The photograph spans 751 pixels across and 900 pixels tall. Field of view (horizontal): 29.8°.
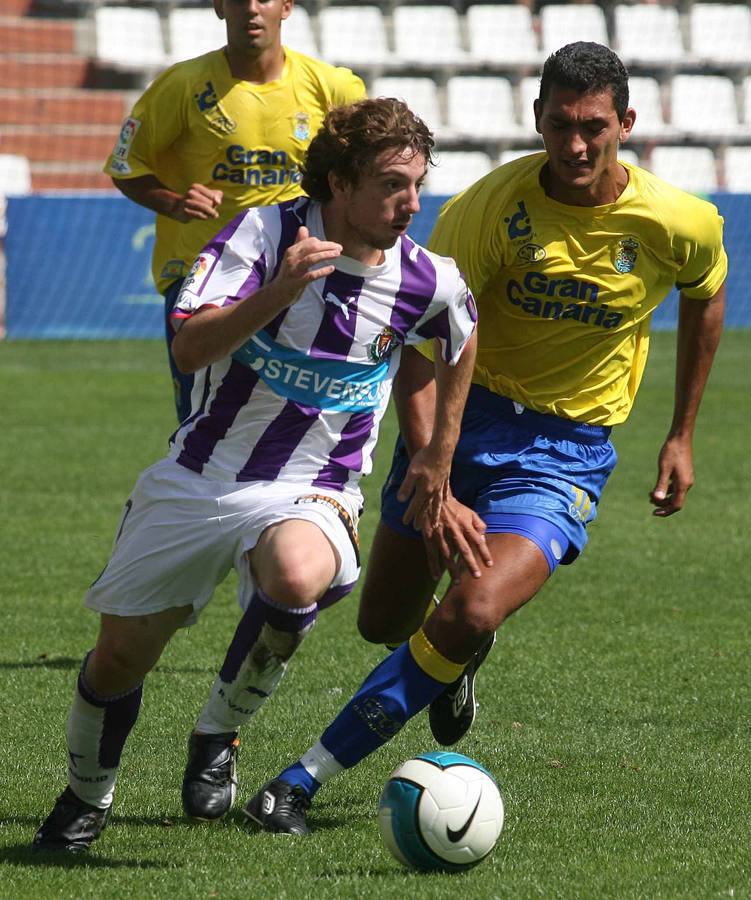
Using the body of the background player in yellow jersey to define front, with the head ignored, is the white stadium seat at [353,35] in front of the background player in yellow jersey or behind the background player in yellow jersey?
behind

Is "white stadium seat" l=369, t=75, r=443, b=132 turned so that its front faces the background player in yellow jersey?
yes

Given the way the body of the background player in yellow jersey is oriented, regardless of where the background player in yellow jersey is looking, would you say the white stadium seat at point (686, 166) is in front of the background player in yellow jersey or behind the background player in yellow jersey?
behind

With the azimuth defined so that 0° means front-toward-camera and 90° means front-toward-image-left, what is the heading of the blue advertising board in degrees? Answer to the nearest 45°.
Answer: approximately 0°

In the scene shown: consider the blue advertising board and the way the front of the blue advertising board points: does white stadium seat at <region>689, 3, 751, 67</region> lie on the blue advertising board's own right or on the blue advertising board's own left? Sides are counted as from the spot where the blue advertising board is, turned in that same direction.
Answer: on the blue advertising board's own left

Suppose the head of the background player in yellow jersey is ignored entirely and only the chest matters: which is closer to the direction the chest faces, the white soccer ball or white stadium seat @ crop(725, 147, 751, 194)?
the white soccer ball

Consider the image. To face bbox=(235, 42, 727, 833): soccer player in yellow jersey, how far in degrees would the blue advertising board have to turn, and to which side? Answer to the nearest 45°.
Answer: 0° — it already faces them

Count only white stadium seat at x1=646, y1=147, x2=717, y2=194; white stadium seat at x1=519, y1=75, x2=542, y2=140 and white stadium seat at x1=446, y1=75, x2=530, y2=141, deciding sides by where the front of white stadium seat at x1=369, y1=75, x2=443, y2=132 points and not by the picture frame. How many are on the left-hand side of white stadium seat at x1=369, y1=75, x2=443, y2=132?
3

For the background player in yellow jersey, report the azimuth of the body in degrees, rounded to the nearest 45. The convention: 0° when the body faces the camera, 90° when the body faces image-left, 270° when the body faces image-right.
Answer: approximately 0°

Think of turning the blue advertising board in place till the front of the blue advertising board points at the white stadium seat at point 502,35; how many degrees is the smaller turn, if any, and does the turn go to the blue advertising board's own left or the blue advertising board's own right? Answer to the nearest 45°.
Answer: approximately 135° to the blue advertising board's own left
